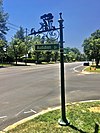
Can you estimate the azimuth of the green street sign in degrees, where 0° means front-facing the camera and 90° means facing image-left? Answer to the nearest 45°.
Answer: approximately 0°
